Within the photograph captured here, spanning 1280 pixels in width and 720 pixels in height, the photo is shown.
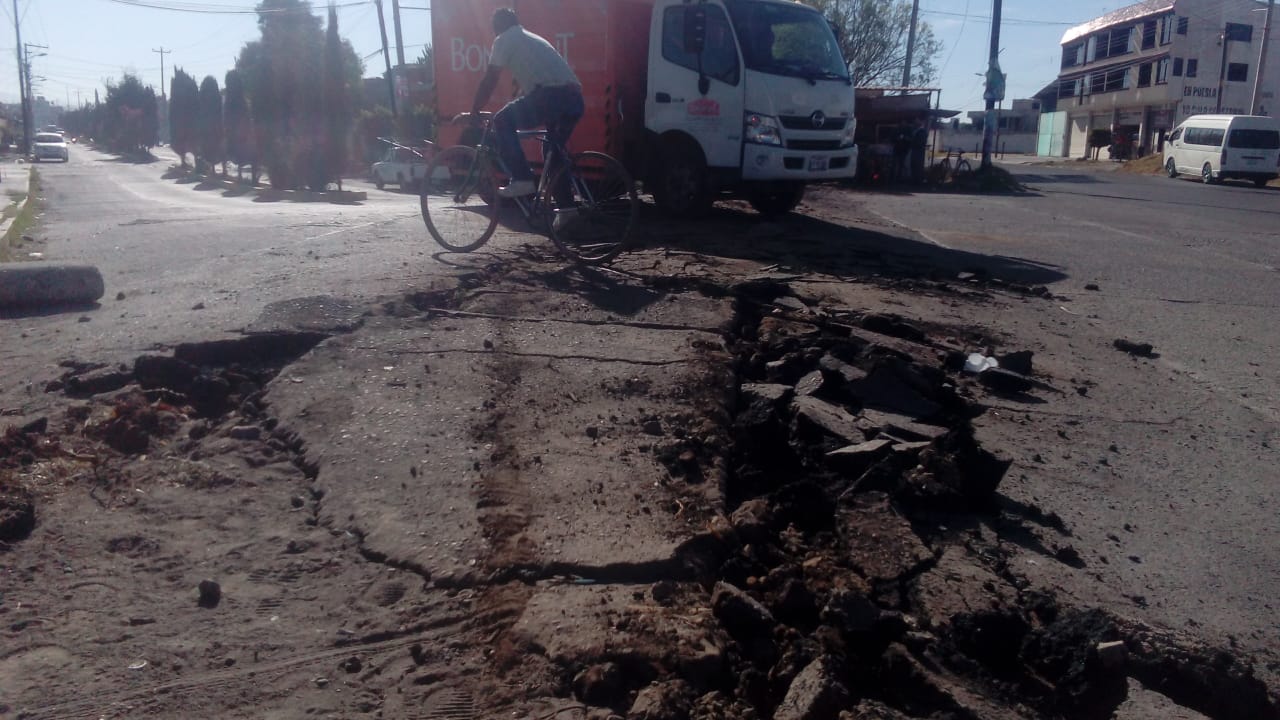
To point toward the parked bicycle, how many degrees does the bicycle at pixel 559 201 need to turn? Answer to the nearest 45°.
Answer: approximately 90° to its right

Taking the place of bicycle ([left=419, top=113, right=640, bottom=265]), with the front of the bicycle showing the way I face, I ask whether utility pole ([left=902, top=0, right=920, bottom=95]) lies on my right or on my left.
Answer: on my right

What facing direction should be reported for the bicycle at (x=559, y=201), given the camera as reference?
facing away from the viewer and to the left of the viewer

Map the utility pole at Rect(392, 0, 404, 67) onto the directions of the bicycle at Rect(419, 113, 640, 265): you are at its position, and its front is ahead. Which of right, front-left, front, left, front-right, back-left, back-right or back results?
front-right

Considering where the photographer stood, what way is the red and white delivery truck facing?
facing the viewer and to the right of the viewer

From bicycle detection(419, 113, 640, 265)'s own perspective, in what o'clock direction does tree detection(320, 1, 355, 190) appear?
The tree is roughly at 1 o'clock from the bicycle.

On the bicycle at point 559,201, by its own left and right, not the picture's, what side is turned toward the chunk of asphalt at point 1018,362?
back

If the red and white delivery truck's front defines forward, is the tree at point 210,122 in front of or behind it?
behind

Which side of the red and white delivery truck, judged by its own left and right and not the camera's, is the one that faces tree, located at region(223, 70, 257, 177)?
back

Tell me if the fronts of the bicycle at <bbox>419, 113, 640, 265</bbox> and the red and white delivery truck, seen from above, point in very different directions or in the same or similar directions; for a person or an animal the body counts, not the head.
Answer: very different directions

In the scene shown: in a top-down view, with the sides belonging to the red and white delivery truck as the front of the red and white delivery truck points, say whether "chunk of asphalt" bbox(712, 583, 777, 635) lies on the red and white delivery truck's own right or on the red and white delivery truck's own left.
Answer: on the red and white delivery truck's own right

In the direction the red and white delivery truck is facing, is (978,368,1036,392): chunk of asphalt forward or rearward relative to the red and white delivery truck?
forward

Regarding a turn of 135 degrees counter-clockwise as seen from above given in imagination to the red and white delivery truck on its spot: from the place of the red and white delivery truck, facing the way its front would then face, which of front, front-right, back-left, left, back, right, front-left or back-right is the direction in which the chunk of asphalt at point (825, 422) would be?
back

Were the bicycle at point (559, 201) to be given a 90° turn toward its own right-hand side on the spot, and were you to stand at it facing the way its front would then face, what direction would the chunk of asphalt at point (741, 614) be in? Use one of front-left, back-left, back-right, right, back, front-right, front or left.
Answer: back-right
